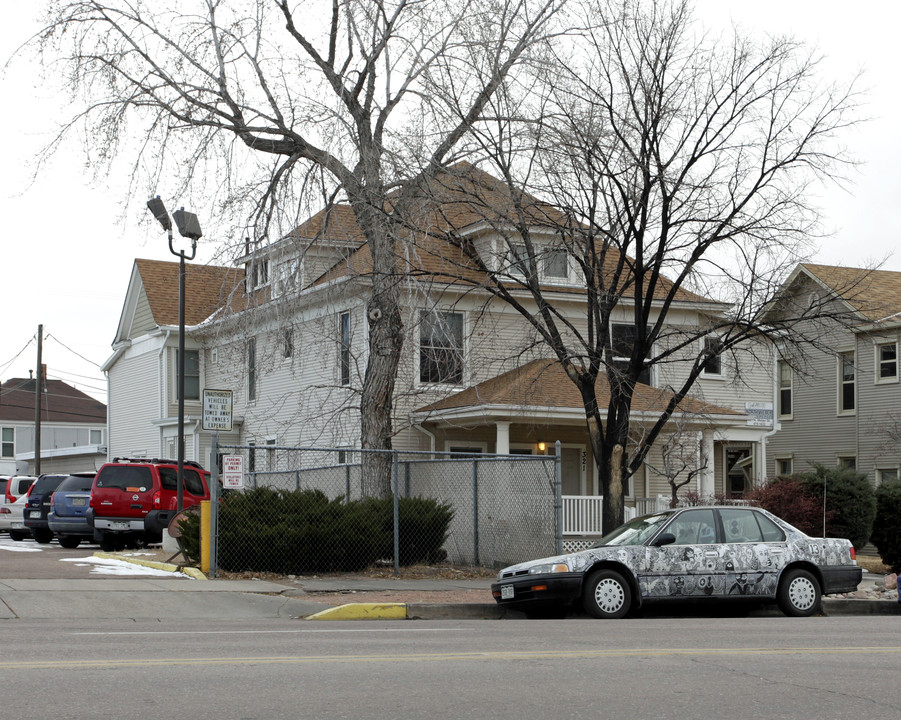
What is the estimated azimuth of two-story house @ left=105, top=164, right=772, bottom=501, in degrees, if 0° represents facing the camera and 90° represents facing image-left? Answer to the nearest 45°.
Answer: approximately 315°

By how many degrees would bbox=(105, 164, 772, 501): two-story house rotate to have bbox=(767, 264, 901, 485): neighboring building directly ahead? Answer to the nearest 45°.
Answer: approximately 90° to its left

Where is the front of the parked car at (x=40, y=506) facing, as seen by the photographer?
facing away from the viewer and to the right of the viewer

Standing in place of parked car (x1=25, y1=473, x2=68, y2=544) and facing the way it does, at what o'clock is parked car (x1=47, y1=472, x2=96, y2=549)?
parked car (x1=47, y1=472, x2=96, y2=549) is roughly at 4 o'clock from parked car (x1=25, y1=473, x2=68, y2=544).

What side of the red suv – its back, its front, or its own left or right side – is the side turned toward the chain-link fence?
right

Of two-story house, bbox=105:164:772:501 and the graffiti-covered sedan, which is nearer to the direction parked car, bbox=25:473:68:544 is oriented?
the two-story house

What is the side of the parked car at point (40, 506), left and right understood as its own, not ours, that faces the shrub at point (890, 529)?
right

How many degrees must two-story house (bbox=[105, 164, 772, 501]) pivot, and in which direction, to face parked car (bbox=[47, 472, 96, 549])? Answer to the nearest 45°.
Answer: approximately 135° to its right

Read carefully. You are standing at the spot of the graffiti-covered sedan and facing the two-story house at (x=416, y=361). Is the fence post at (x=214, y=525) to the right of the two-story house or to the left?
left

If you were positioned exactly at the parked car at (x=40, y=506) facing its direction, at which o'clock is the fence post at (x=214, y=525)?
The fence post is roughly at 4 o'clock from the parked car.

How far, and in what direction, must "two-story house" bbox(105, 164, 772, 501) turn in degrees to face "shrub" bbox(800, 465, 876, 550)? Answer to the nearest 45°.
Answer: approximately 45° to its left

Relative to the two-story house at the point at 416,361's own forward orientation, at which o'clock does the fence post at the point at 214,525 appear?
The fence post is roughly at 2 o'clock from the two-story house.

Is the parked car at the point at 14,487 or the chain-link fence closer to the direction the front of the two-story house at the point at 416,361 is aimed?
the chain-link fence
